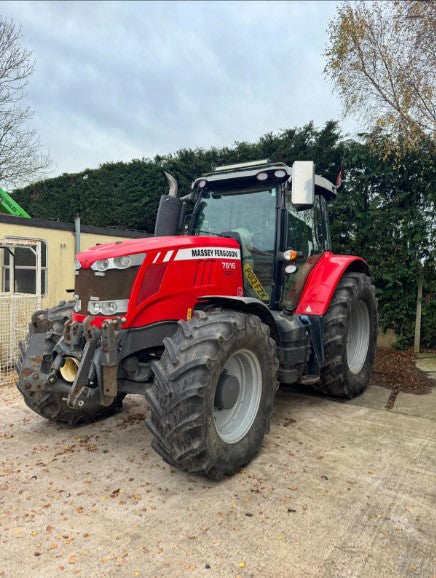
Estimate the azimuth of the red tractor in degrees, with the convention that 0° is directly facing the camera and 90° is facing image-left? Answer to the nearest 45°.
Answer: approximately 45°

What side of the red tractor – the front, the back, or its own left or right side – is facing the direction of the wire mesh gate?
right
